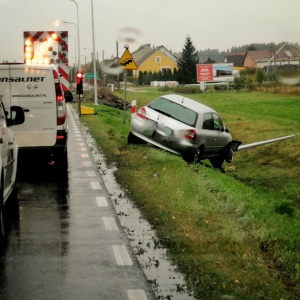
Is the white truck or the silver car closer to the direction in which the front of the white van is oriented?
the silver car

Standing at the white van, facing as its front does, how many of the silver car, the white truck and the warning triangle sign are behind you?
1

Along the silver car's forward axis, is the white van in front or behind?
behind

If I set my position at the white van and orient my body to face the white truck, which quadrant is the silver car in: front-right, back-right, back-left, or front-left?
back-left

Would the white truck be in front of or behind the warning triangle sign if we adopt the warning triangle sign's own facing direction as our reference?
in front

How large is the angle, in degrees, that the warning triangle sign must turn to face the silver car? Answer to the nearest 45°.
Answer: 0° — it already faces it

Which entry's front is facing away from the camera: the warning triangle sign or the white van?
the white van

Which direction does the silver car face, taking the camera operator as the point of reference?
facing away from the viewer and to the right of the viewer

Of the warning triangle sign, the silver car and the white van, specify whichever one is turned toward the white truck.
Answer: the warning triangle sign

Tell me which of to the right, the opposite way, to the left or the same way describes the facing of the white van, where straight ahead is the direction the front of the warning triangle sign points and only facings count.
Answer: the opposite way

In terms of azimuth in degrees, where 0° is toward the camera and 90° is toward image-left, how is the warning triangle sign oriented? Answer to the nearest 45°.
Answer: approximately 0°

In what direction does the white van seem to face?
away from the camera

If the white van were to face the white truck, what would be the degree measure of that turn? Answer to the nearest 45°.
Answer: approximately 180°

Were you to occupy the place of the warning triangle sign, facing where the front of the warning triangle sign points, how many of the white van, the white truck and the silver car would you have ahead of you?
3

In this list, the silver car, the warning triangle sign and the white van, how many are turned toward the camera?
1

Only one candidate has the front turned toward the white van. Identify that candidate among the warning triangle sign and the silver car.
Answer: the warning triangle sign

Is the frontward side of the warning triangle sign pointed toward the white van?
yes
